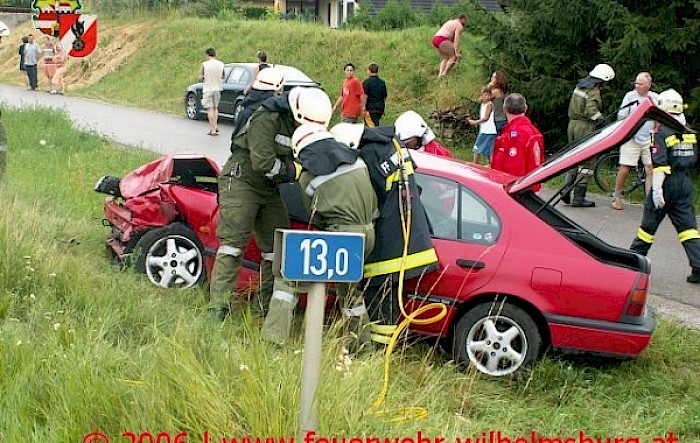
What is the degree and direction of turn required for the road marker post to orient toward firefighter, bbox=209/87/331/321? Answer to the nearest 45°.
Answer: approximately 180°

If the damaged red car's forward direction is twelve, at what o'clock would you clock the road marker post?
The road marker post is roughly at 10 o'clock from the damaged red car.

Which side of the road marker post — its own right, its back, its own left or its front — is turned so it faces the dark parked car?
back

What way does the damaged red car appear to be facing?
to the viewer's left

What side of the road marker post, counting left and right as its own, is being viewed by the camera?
front

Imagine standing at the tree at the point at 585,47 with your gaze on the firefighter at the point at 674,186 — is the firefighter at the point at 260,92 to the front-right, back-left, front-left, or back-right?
front-right

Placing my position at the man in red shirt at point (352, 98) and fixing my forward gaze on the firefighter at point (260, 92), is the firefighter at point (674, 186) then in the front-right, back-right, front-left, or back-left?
front-left

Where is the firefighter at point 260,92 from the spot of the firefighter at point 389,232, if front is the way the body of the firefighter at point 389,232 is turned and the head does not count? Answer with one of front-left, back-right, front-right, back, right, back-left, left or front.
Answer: front

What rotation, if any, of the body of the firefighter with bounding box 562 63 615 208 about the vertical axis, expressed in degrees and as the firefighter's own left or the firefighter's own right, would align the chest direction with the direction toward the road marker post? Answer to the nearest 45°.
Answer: approximately 90° to the firefighter's own right

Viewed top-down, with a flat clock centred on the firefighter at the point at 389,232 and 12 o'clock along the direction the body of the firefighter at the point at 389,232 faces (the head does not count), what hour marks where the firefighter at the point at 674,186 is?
the firefighter at the point at 674,186 is roughly at 3 o'clock from the firefighter at the point at 389,232.

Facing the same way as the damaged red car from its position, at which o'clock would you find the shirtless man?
The shirtless man is roughly at 3 o'clock from the damaged red car.
